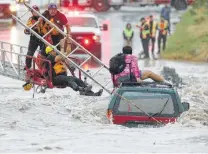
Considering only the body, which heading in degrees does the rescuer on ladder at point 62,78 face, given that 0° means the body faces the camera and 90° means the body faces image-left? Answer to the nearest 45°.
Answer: approximately 270°

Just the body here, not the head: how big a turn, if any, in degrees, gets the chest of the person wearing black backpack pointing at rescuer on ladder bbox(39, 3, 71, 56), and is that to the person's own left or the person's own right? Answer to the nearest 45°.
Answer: approximately 90° to the person's own left

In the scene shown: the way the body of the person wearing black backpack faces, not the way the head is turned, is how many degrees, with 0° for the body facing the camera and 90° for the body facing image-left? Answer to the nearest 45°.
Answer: approximately 225°

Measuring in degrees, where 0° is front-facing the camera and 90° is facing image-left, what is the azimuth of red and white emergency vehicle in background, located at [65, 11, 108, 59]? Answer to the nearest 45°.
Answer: approximately 0°

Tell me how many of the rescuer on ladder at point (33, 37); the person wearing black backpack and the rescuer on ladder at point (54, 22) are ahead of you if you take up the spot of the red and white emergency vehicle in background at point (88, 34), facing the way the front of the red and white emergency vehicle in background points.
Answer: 3

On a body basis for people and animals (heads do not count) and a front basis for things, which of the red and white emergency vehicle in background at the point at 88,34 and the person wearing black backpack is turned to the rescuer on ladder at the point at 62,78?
the red and white emergency vehicle in background

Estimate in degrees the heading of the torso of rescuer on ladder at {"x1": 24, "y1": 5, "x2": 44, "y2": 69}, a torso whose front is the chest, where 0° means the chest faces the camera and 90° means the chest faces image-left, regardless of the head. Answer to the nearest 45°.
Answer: approximately 270°
